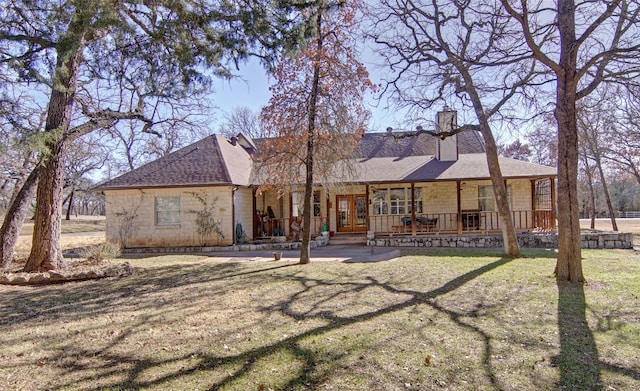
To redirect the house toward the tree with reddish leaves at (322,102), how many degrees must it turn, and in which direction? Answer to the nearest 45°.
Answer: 0° — it already faces it

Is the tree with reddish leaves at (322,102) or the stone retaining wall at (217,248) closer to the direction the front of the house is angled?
the tree with reddish leaves

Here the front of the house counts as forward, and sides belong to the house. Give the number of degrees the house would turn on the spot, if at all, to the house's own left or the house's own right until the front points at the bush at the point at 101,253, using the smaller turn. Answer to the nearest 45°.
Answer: approximately 45° to the house's own right

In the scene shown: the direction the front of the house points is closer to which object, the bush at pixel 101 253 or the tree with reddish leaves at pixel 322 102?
the tree with reddish leaves

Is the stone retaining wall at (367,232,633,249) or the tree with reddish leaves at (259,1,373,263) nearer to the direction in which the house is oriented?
the tree with reddish leaves

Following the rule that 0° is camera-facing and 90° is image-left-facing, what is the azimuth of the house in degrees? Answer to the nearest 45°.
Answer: approximately 0°
